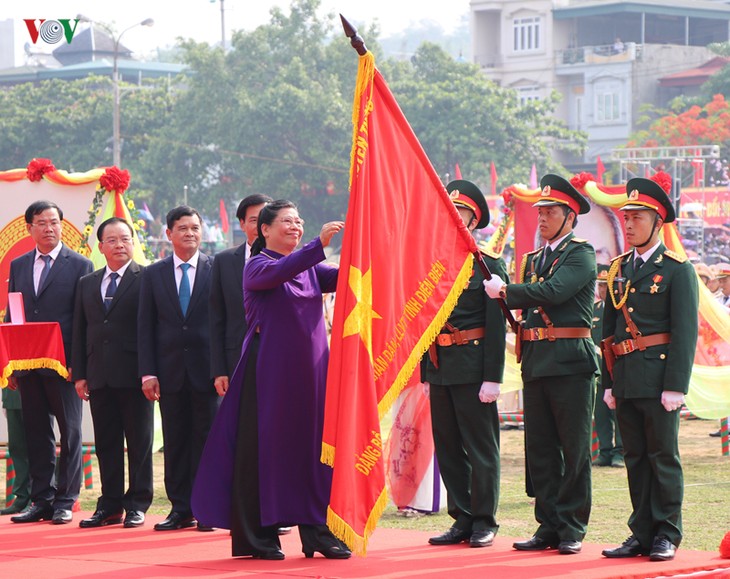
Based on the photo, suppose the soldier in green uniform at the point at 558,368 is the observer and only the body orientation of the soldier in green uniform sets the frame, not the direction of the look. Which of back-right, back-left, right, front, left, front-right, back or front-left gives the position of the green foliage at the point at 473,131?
back-right

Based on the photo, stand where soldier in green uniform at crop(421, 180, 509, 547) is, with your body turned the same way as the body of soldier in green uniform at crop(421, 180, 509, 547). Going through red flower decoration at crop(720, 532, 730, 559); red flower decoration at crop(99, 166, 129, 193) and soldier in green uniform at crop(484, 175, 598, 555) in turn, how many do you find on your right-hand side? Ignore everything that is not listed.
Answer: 1

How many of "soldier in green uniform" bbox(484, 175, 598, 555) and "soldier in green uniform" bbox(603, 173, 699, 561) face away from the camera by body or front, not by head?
0

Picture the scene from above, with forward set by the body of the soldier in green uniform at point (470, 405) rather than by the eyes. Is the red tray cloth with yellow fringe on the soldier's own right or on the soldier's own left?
on the soldier's own right

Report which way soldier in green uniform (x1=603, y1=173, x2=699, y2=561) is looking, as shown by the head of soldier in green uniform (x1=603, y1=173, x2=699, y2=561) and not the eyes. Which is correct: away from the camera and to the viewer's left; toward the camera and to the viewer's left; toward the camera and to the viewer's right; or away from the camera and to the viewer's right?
toward the camera and to the viewer's left

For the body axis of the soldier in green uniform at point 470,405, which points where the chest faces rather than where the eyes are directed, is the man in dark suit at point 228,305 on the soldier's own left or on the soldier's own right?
on the soldier's own right

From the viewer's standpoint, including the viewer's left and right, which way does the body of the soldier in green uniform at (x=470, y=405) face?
facing the viewer and to the left of the viewer

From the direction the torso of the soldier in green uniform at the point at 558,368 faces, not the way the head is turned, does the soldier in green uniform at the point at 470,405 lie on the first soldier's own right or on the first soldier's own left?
on the first soldier's own right

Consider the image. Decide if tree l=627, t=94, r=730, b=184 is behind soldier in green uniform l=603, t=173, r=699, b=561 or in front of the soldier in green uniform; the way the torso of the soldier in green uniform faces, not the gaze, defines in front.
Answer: behind
